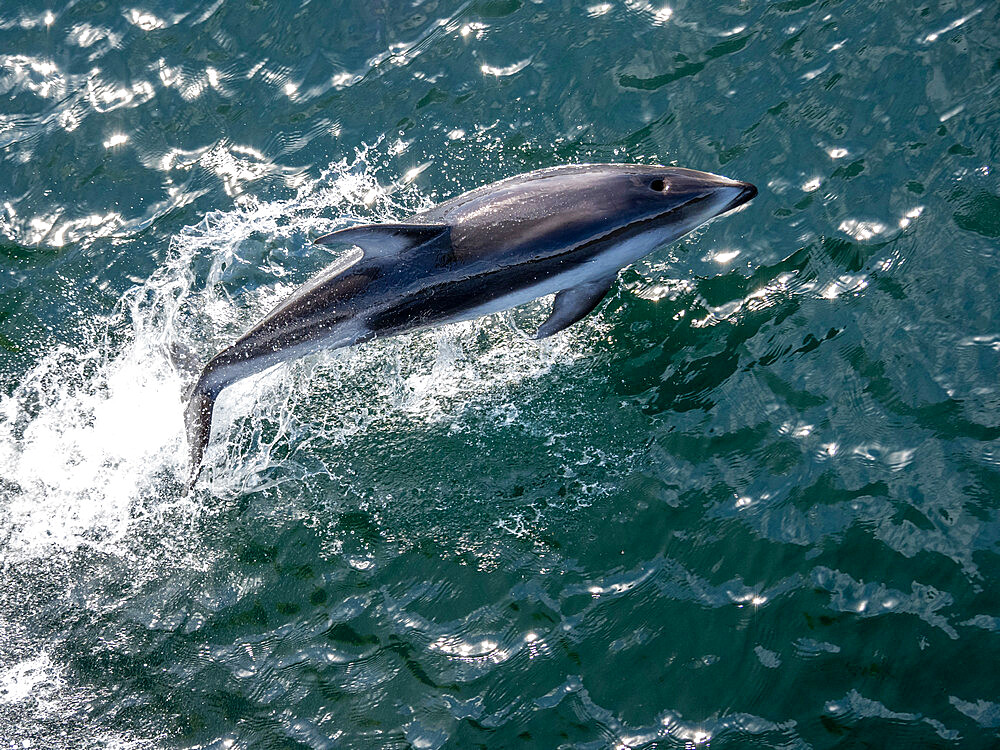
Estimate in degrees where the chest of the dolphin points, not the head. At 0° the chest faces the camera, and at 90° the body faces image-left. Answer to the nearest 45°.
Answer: approximately 270°
